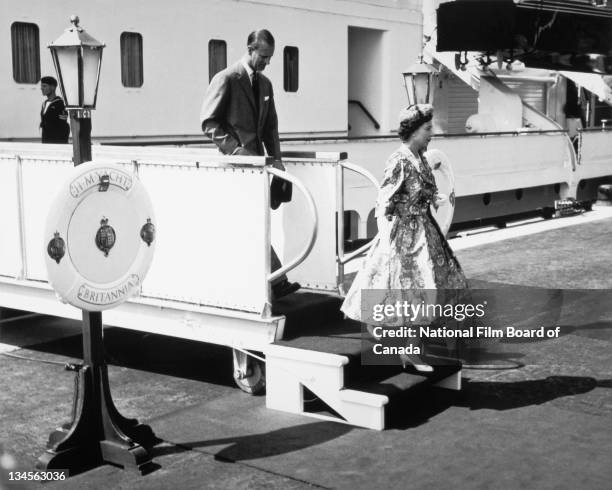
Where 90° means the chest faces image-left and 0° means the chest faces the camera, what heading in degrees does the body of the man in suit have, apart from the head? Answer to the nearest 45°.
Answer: approximately 315°

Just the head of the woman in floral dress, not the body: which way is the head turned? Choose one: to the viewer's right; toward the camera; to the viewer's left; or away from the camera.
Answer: to the viewer's right

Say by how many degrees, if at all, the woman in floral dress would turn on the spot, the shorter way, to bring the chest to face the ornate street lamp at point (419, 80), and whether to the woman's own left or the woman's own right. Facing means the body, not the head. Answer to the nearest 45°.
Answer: approximately 135° to the woman's own left

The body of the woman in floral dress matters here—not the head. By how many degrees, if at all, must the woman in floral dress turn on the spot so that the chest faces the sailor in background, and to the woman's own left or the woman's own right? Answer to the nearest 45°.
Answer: approximately 180°

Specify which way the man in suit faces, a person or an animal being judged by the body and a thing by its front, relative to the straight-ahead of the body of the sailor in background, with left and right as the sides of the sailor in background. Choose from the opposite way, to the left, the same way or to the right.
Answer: to the left

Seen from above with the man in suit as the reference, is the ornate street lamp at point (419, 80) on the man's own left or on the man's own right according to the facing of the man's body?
on the man's own left
